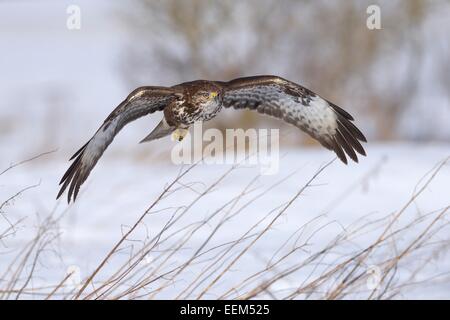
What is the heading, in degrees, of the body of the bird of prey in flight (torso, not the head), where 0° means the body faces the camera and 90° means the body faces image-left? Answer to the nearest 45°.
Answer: approximately 315°
